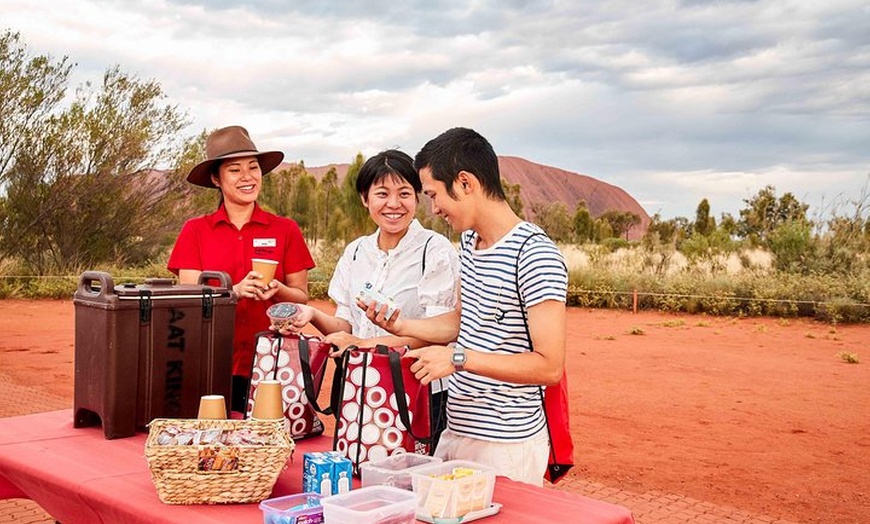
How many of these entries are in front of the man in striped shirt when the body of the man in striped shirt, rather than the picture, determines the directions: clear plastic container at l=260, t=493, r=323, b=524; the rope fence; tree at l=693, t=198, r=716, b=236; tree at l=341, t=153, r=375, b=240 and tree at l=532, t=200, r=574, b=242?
1

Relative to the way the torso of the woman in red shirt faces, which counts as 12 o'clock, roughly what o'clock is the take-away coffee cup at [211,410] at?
The take-away coffee cup is roughly at 12 o'clock from the woman in red shirt.

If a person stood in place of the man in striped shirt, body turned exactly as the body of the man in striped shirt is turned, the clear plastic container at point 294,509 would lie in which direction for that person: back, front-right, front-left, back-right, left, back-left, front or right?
front

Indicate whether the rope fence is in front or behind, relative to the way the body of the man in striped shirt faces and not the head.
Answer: behind

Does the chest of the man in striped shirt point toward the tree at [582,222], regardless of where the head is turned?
no

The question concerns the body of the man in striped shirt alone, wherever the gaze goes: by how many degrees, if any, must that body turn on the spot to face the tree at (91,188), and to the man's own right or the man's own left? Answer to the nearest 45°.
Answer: approximately 90° to the man's own right

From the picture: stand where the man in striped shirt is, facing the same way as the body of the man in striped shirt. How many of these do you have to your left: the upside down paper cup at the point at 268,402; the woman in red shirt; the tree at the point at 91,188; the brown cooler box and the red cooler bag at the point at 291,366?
0

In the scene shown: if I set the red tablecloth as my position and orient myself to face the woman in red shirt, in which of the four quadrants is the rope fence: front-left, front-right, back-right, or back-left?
front-right

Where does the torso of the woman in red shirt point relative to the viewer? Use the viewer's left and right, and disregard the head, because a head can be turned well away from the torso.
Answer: facing the viewer

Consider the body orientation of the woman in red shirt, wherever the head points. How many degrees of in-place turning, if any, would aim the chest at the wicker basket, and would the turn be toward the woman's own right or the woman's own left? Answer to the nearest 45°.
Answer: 0° — they already face it

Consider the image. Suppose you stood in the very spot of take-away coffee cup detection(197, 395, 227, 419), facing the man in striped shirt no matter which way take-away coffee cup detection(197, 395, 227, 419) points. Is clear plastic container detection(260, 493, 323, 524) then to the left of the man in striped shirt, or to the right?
right

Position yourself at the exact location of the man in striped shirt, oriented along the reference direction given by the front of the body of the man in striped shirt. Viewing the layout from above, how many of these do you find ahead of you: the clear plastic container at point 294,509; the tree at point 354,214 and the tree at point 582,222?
1

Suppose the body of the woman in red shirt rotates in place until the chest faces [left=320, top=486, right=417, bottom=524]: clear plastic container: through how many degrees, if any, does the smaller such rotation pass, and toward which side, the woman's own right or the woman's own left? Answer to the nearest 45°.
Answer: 0° — they already face it

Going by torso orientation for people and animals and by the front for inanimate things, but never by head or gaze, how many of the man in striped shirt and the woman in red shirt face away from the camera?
0

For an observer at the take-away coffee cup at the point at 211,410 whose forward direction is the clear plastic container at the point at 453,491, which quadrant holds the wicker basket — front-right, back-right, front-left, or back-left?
front-right

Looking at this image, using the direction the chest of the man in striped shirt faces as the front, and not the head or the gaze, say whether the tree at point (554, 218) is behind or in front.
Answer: behind

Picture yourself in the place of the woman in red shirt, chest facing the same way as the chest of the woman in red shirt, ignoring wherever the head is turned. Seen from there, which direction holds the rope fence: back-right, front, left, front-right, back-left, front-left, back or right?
back-left

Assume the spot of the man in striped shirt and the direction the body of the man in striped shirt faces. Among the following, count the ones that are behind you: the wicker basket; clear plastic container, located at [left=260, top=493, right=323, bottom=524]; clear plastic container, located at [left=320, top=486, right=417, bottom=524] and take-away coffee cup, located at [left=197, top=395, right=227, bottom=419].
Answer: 0
